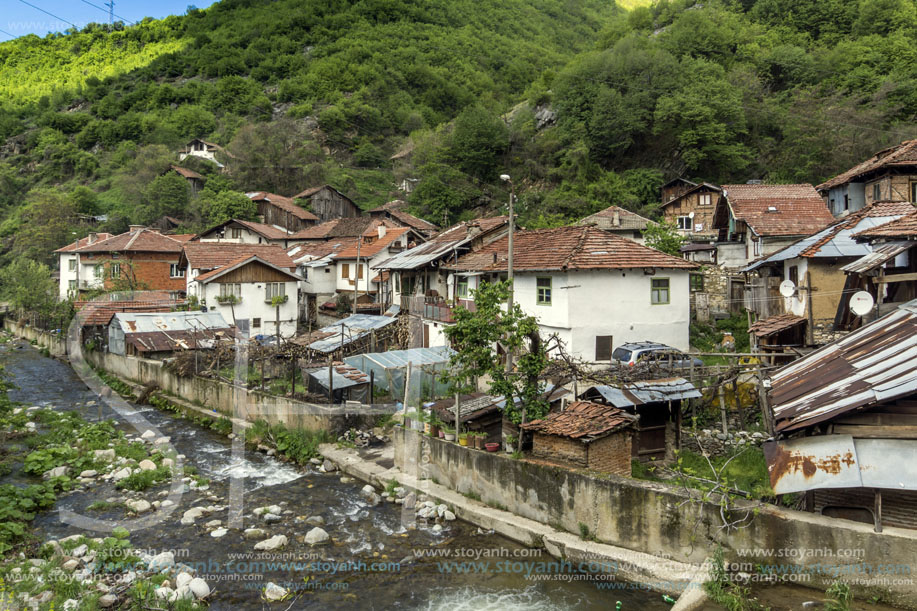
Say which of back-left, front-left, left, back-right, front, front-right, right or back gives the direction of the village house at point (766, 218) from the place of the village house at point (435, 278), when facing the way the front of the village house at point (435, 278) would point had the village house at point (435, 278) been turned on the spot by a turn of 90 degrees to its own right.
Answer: back-right

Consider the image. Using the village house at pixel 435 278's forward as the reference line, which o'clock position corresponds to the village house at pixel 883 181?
the village house at pixel 883 181 is roughly at 8 o'clock from the village house at pixel 435 278.

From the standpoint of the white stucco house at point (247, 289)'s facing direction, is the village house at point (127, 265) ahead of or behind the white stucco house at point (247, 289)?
behind

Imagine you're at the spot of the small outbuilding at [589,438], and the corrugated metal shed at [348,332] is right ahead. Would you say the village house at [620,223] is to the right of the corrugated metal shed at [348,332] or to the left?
right

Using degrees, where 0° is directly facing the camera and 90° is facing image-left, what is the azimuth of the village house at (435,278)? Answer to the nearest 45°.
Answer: approximately 45°

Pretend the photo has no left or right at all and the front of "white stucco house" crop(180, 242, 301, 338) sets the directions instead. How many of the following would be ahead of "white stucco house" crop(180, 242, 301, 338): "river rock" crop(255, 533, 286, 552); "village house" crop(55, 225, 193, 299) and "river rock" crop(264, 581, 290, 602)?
2

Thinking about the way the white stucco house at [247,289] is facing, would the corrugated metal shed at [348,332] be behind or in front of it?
in front

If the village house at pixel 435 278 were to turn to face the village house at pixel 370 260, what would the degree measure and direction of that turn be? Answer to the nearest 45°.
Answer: approximately 90° to its right

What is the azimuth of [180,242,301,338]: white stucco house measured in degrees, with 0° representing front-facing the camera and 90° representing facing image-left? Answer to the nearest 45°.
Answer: approximately 0°

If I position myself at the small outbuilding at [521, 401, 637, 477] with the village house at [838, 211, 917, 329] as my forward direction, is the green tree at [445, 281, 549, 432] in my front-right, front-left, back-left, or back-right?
back-left

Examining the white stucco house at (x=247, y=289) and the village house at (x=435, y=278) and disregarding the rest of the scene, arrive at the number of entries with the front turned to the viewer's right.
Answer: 0

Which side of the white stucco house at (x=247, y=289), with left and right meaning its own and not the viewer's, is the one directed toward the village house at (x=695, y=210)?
left

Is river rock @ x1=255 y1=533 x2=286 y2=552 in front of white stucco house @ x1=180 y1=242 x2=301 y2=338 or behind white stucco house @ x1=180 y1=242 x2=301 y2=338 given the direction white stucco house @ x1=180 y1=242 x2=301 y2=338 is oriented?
in front

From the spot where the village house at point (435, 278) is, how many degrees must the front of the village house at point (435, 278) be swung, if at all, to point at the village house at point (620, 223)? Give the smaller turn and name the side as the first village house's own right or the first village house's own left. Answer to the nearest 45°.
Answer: approximately 180°

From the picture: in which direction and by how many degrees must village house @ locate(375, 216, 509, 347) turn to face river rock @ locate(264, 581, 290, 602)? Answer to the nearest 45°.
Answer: approximately 45° to its left

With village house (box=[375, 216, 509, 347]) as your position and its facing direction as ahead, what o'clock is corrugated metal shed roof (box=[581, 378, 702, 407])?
The corrugated metal shed roof is roughly at 10 o'clock from the village house.

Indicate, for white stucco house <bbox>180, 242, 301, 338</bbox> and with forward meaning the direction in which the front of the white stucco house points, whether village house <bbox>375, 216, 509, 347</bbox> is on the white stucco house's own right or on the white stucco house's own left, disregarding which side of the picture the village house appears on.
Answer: on the white stucco house's own left
